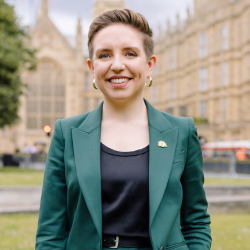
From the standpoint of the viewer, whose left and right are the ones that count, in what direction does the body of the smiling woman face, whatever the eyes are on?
facing the viewer

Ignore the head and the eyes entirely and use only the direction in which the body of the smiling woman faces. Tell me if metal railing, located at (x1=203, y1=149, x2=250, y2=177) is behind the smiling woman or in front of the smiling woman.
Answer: behind

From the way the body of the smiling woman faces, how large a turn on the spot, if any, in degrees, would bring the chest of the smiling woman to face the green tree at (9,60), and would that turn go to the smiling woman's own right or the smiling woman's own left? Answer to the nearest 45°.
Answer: approximately 180°
